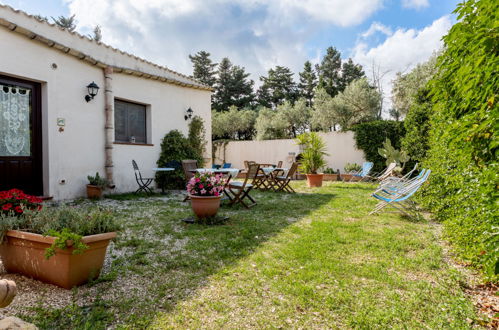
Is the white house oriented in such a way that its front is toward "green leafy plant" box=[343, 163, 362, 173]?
no

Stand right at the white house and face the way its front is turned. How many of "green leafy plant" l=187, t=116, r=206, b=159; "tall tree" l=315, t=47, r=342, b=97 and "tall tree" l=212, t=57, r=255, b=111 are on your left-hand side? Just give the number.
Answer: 3

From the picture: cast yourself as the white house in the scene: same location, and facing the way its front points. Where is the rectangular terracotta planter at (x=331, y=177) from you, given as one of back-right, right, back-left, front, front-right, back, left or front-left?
front-left

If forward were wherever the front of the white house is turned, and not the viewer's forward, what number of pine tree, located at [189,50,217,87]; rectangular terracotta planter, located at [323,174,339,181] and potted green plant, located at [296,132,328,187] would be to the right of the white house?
0

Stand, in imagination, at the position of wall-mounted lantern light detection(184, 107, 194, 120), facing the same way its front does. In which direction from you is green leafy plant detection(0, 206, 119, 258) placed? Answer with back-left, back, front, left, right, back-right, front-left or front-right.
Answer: front-right

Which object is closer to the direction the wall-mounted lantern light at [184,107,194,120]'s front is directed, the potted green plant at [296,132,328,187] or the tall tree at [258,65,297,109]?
the potted green plant

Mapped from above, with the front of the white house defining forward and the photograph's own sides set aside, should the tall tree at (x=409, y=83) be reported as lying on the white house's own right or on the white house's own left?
on the white house's own left

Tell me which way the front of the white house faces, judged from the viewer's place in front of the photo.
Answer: facing the viewer and to the right of the viewer

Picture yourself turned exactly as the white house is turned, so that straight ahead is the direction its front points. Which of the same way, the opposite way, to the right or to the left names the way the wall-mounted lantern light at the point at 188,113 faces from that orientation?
the same way

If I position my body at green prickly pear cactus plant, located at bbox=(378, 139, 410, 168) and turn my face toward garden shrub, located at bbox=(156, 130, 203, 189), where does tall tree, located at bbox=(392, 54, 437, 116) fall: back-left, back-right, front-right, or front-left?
back-right

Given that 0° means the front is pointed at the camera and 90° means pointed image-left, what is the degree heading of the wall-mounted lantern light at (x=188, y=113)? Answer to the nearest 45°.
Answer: approximately 315°

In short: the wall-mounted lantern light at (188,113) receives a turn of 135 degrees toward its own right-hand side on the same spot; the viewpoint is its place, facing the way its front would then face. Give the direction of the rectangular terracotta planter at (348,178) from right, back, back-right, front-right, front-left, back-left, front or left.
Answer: back

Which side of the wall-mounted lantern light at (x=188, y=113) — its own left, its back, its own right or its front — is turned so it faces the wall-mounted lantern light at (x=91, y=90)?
right

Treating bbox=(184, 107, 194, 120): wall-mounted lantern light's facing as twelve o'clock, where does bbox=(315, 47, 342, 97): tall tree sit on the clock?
The tall tree is roughly at 9 o'clock from the wall-mounted lantern light.

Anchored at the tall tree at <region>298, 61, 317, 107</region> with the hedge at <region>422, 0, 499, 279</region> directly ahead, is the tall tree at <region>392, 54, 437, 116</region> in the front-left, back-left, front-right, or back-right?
front-left

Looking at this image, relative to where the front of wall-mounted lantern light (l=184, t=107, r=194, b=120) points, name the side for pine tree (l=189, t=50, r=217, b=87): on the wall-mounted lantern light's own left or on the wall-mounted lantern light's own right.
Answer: on the wall-mounted lantern light's own left

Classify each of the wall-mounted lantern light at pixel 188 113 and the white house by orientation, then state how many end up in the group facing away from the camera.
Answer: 0

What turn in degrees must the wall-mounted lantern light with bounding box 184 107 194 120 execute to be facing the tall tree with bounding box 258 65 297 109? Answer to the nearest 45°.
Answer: approximately 90° to its left

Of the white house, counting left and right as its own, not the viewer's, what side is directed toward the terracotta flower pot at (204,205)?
front

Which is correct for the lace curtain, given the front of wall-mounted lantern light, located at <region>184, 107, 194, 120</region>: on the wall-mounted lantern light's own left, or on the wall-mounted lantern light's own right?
on the wall-mounted lantern light's own right

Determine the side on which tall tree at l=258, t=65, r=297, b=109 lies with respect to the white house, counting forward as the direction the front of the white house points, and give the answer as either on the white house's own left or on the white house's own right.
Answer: on the white house's own left
